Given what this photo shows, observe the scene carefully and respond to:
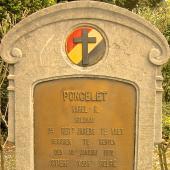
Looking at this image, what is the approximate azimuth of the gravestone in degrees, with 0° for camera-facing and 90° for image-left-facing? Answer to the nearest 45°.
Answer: approximately 0°
